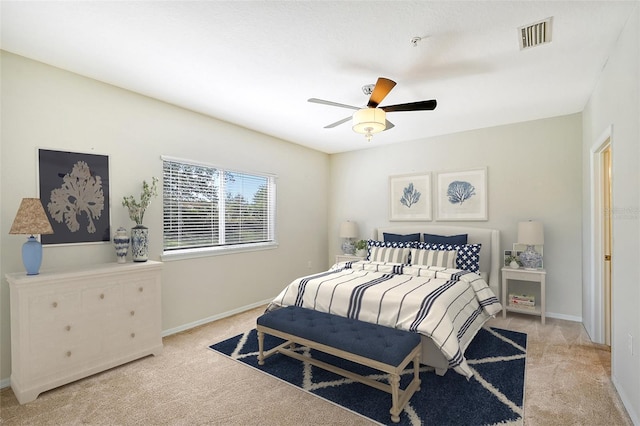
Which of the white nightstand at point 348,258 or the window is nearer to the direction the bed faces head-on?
the window

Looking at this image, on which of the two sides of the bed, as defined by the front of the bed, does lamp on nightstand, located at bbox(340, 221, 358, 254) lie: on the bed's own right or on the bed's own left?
on the bed's own right

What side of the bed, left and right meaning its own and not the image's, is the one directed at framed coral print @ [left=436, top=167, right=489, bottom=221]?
back

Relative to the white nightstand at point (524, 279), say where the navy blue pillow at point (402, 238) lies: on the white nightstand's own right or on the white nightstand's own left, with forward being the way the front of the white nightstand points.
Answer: on the white nightstand's own right

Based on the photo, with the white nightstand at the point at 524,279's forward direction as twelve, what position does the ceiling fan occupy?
The ceiling fan is roughly at 1 o'clock from the white nightstand.

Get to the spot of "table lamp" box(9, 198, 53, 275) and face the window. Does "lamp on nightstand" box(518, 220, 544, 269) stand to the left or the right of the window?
right
